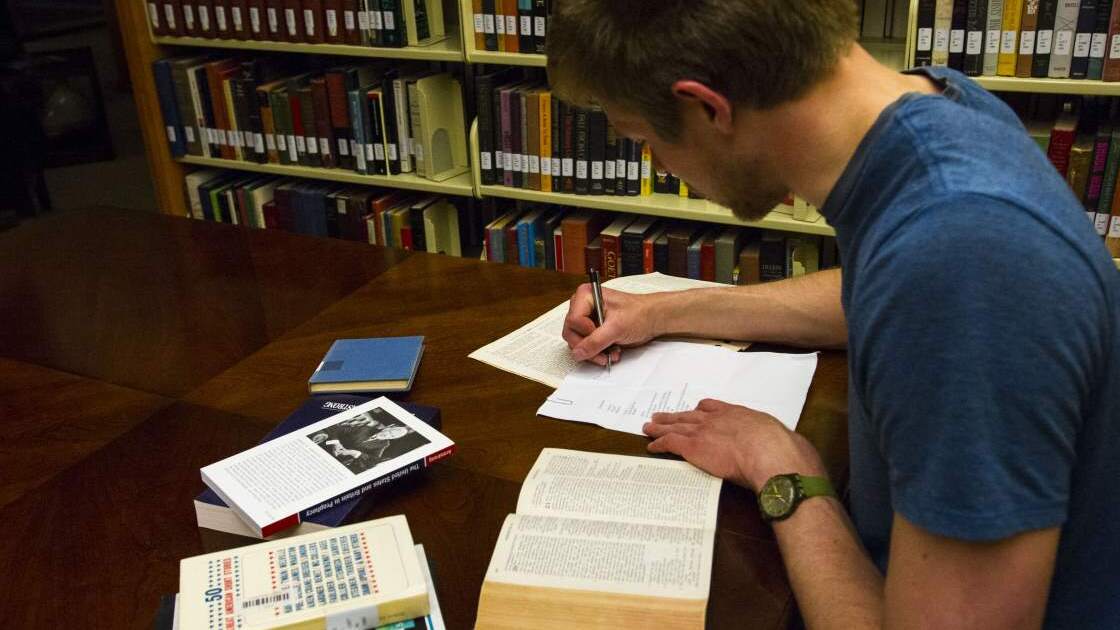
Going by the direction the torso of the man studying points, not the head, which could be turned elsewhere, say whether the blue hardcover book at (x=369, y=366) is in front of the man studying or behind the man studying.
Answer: in front

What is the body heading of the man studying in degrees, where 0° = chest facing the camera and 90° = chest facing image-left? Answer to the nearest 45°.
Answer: approximately 90°

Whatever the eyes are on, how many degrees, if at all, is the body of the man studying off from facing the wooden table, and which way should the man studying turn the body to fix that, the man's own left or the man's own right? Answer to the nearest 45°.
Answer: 0° — they already face it

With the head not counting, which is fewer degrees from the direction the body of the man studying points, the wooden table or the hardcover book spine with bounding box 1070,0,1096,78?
the wooden table
